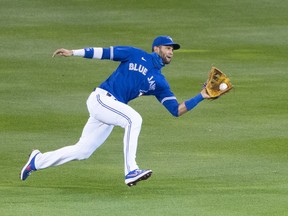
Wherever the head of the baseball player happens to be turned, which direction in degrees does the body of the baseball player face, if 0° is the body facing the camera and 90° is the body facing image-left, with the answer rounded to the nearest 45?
approximately 315°
